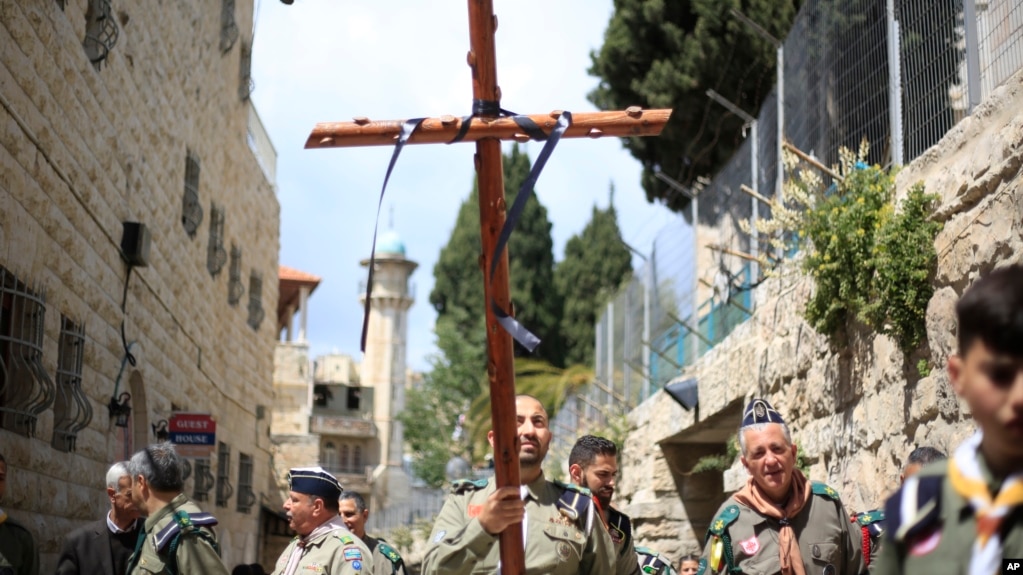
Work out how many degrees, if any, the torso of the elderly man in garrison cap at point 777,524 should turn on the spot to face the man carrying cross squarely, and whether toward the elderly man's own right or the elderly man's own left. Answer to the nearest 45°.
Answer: approximately 45° to the elderly man's own right

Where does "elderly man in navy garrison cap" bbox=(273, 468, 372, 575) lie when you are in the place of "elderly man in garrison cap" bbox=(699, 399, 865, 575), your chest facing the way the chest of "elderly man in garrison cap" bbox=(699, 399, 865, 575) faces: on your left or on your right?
on your right

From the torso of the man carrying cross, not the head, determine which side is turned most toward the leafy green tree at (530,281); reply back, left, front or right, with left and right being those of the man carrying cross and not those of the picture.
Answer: back

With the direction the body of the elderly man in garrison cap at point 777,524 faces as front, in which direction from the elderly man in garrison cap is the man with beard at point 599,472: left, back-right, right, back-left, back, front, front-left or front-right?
back-right

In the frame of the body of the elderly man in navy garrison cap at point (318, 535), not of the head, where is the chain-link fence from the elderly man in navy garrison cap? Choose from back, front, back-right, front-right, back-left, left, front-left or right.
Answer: back

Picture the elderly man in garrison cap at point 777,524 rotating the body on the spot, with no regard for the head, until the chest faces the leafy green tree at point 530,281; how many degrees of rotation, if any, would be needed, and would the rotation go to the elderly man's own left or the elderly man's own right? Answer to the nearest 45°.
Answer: approximately 180°

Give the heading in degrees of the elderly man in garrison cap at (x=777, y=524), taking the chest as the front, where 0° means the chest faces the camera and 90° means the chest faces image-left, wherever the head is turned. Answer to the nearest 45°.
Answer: approximately 0°

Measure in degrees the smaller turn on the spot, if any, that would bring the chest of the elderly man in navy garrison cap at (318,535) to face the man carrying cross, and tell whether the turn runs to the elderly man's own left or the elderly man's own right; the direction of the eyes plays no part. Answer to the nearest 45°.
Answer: approximately 90° to the elderly man's own left
